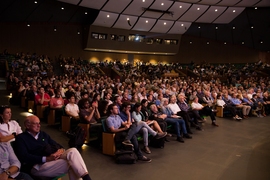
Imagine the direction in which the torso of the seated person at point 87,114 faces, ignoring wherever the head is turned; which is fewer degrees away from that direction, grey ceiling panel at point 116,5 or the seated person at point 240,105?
the seated person

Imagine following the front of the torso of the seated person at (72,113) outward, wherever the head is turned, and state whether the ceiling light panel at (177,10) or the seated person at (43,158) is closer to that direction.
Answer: the seated person

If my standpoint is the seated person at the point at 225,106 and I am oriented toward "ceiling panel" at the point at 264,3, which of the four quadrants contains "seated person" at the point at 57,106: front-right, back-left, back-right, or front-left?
back-left

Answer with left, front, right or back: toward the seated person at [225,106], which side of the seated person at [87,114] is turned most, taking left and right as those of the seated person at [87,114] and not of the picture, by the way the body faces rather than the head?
left
